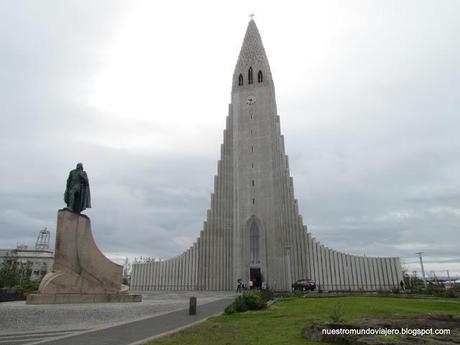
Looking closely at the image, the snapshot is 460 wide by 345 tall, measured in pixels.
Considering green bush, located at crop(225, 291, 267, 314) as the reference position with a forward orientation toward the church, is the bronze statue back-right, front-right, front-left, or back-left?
front-left

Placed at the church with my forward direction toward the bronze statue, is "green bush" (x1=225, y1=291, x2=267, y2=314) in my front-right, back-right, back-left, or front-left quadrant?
front-left

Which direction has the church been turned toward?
toward the camera

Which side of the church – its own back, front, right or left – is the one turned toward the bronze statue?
front

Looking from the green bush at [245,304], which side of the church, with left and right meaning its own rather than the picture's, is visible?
front
